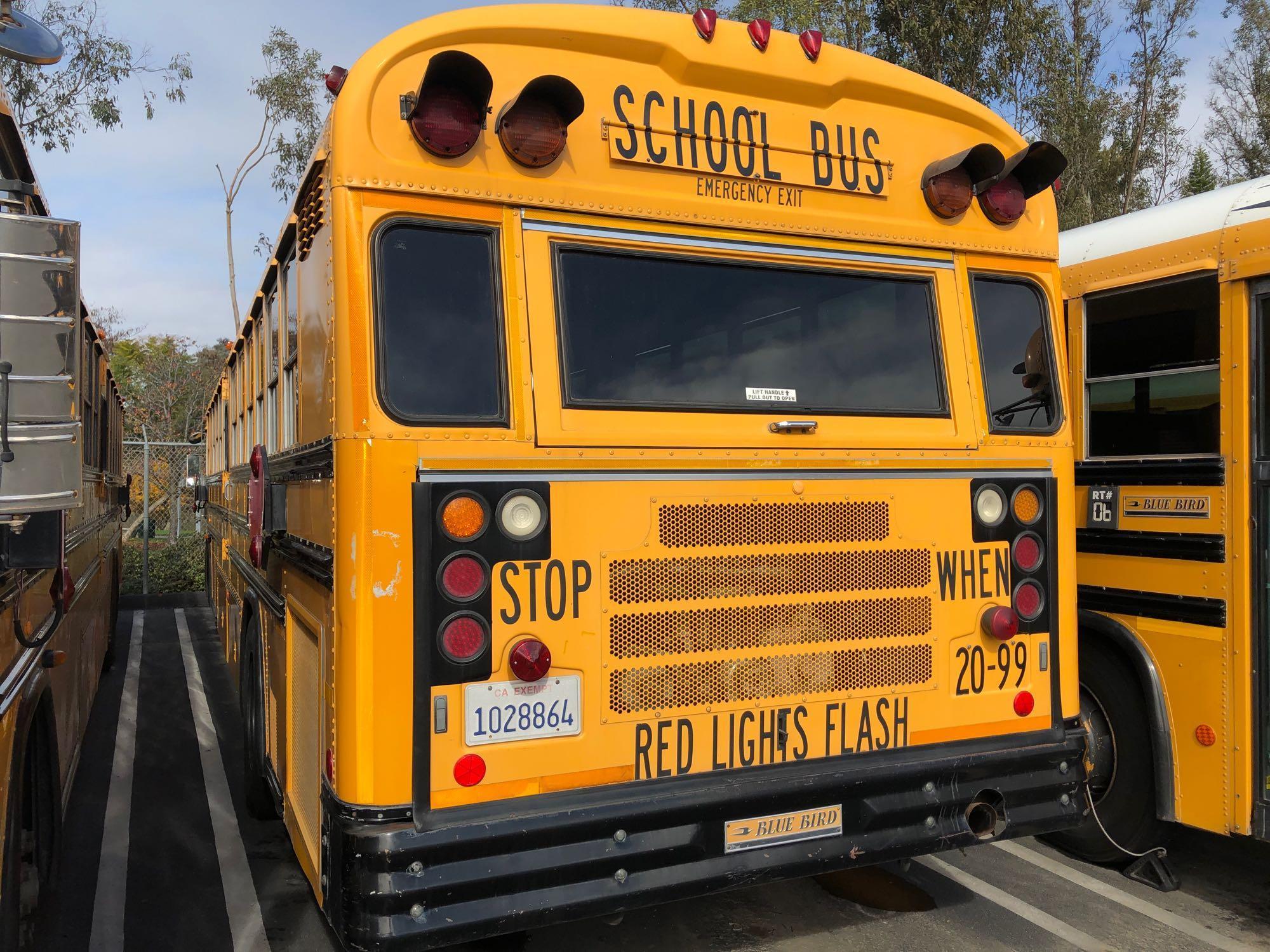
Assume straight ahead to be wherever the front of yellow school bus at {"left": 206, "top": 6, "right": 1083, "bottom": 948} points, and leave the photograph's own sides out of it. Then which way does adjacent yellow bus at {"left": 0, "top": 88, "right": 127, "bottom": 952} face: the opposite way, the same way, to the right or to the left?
the opposite way

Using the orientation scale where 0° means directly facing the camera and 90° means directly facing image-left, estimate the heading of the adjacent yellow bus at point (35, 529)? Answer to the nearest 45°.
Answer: approximately 0°

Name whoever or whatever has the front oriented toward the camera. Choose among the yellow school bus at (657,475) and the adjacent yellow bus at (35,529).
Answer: the adjacent yellow bus

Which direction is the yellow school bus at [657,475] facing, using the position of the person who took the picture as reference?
facing away from the viewer and to the left of the viewer

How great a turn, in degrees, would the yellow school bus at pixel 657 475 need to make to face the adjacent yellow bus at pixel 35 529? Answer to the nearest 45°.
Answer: approximately 45° to its left

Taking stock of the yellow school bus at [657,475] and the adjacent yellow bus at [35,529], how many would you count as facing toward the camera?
1

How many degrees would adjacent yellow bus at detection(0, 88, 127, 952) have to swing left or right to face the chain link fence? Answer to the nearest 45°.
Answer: approximately 180°

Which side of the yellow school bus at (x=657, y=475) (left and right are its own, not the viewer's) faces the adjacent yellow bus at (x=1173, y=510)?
right
